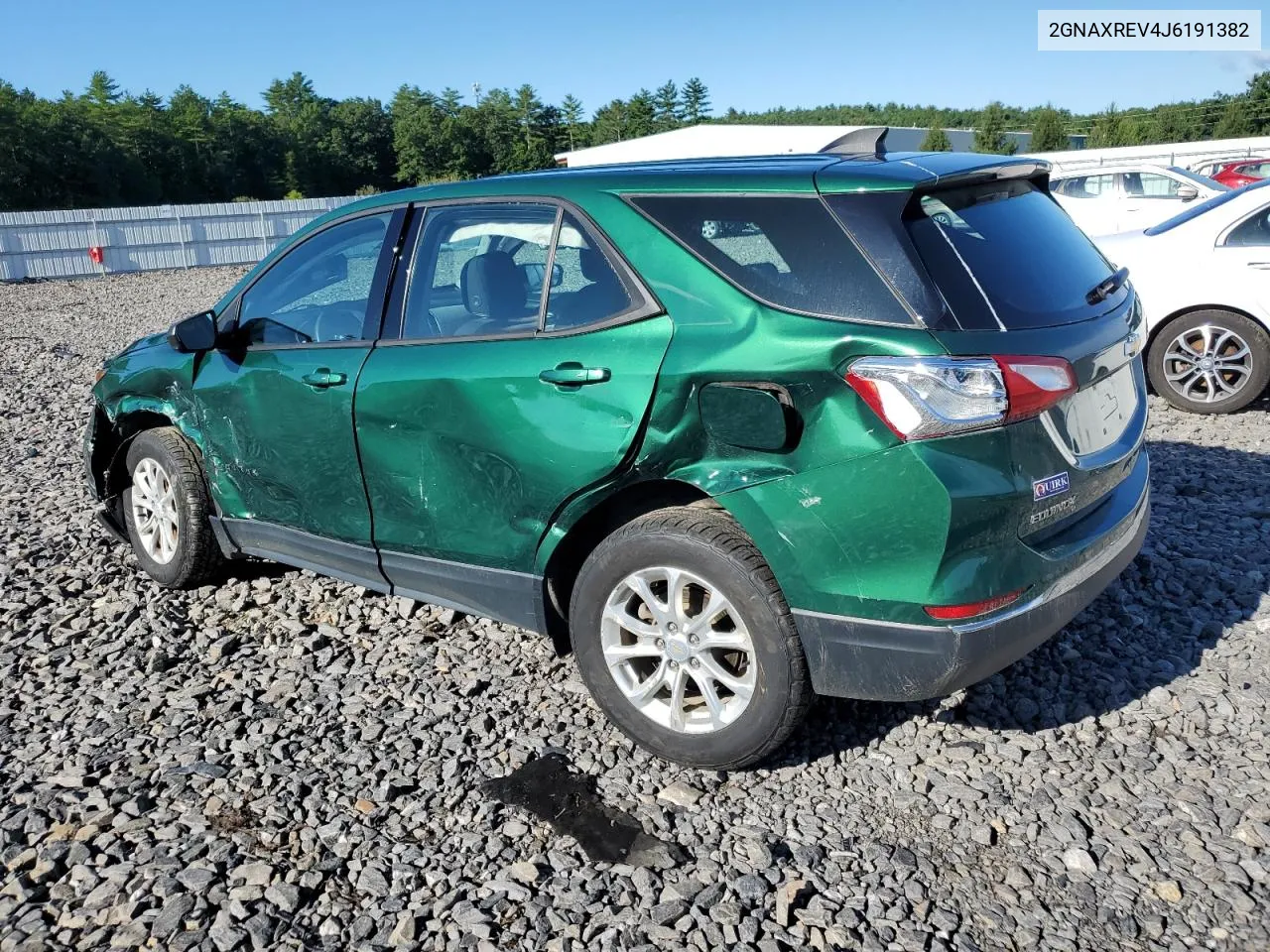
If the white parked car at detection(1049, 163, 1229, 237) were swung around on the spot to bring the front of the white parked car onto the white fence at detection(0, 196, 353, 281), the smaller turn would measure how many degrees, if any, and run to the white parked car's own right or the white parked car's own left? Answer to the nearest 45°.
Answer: approximately 180°

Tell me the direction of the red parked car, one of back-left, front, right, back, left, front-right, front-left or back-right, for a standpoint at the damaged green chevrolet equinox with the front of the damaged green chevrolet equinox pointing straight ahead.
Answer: right

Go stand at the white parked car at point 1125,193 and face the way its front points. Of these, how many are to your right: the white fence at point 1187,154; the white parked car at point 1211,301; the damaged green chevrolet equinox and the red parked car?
2

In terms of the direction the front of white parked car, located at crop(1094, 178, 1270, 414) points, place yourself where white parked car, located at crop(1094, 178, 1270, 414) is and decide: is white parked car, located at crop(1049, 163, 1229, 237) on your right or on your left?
on your left

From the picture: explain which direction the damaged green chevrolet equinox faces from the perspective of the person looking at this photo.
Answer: facing away from the viewer and to the left of the viewer

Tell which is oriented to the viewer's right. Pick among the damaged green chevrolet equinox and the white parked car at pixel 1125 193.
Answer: the white parked car

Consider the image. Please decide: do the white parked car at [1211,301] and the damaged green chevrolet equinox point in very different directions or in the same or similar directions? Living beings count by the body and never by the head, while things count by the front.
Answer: very different directions

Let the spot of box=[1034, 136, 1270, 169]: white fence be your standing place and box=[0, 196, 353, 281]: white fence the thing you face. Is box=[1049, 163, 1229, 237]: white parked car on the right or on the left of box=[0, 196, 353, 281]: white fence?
left

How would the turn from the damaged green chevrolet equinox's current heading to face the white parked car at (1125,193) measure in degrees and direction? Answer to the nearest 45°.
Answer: approximately 90° to its right

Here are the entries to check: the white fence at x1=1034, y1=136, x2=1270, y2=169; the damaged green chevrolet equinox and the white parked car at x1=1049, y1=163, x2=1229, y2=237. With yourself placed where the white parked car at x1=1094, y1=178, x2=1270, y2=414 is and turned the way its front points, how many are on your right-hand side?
1

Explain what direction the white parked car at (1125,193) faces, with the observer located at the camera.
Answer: facing to the right of the viewer

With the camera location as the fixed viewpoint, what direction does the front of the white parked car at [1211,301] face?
facing to the right of the viewer
